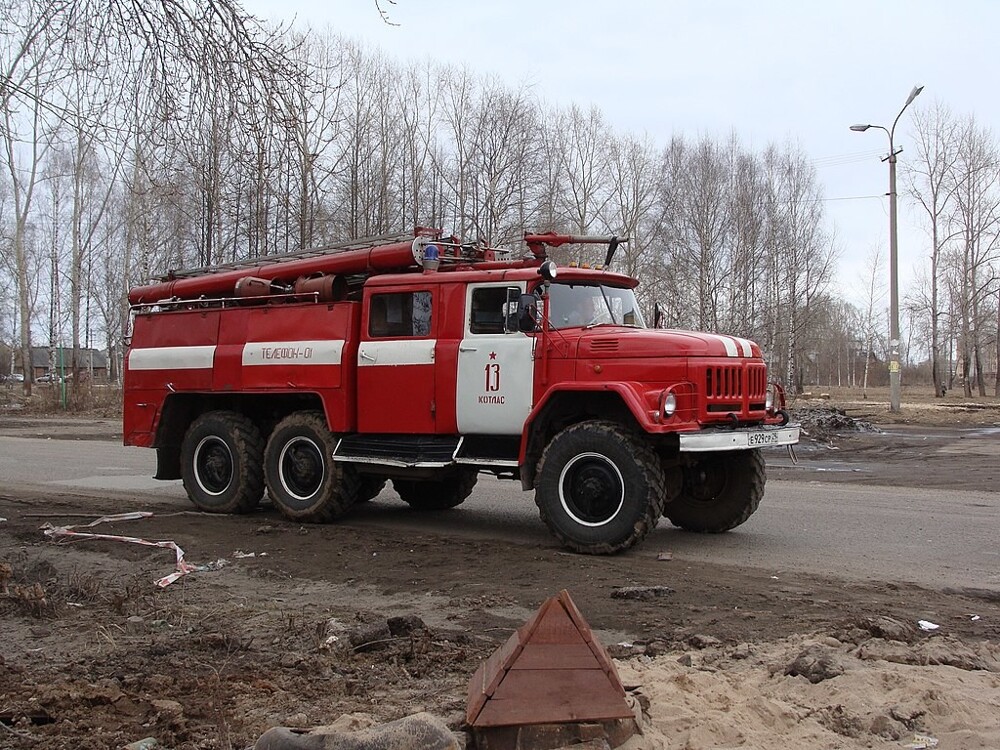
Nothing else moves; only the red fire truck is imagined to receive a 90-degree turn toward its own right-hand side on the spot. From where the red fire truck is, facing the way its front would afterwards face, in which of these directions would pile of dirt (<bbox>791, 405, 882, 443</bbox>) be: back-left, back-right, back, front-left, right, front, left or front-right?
back

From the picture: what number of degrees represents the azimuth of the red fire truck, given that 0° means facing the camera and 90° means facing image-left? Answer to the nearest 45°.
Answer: approximately 315°

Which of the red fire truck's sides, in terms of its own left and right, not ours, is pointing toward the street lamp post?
left

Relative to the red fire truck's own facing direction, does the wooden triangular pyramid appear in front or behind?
in front
